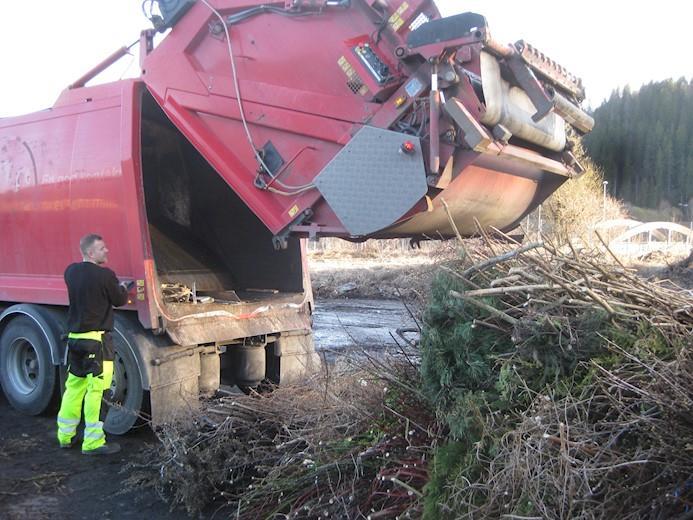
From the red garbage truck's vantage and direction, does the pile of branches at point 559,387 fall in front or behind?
behind

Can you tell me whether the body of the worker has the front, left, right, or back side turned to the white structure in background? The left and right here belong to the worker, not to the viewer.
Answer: front

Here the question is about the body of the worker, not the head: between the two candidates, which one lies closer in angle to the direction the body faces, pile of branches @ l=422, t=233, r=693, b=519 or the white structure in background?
the white structure in background

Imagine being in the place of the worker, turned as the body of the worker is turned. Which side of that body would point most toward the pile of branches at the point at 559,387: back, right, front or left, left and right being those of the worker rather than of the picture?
right

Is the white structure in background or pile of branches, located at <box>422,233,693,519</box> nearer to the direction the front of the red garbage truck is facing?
the white structure in background

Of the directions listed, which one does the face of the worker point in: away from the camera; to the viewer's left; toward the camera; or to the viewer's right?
to the viewer's right

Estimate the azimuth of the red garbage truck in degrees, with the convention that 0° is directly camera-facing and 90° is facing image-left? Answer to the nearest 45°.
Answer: approximately 135°

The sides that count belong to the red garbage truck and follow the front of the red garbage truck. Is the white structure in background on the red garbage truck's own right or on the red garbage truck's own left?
on the red garbage truck's own right

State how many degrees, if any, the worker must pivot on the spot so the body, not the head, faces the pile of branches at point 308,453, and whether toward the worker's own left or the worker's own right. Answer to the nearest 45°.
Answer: approximately 90° to the worker's own right

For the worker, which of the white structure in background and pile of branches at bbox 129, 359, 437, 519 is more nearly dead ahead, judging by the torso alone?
the white structure in background

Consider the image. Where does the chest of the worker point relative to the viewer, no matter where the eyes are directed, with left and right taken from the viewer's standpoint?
facing away from the viewer and to the right of the viewer

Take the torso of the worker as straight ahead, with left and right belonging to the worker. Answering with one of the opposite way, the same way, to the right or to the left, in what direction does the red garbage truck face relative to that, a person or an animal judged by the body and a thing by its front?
to the left
